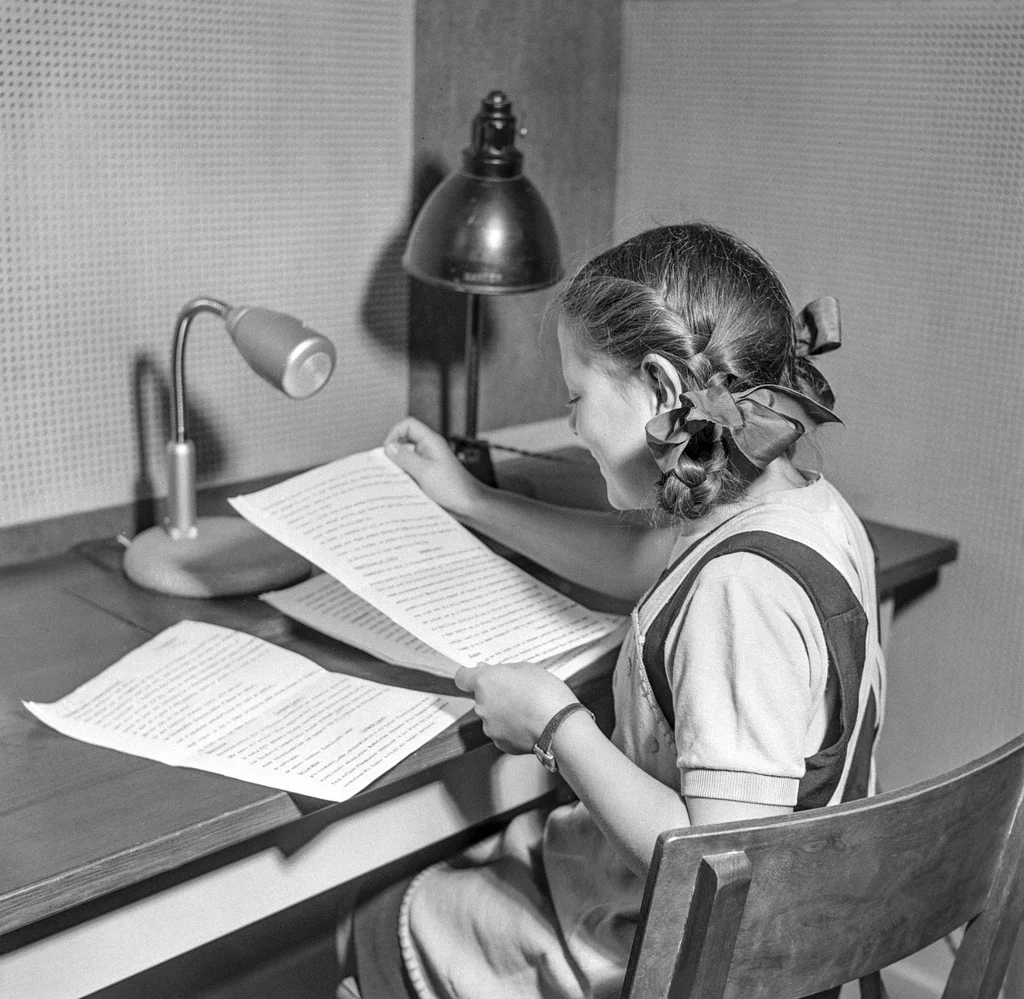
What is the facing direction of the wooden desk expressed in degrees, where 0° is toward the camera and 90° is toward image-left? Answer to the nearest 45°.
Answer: approximately 315°

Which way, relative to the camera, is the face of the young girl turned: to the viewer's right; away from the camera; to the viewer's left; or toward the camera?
to the viewer's left
